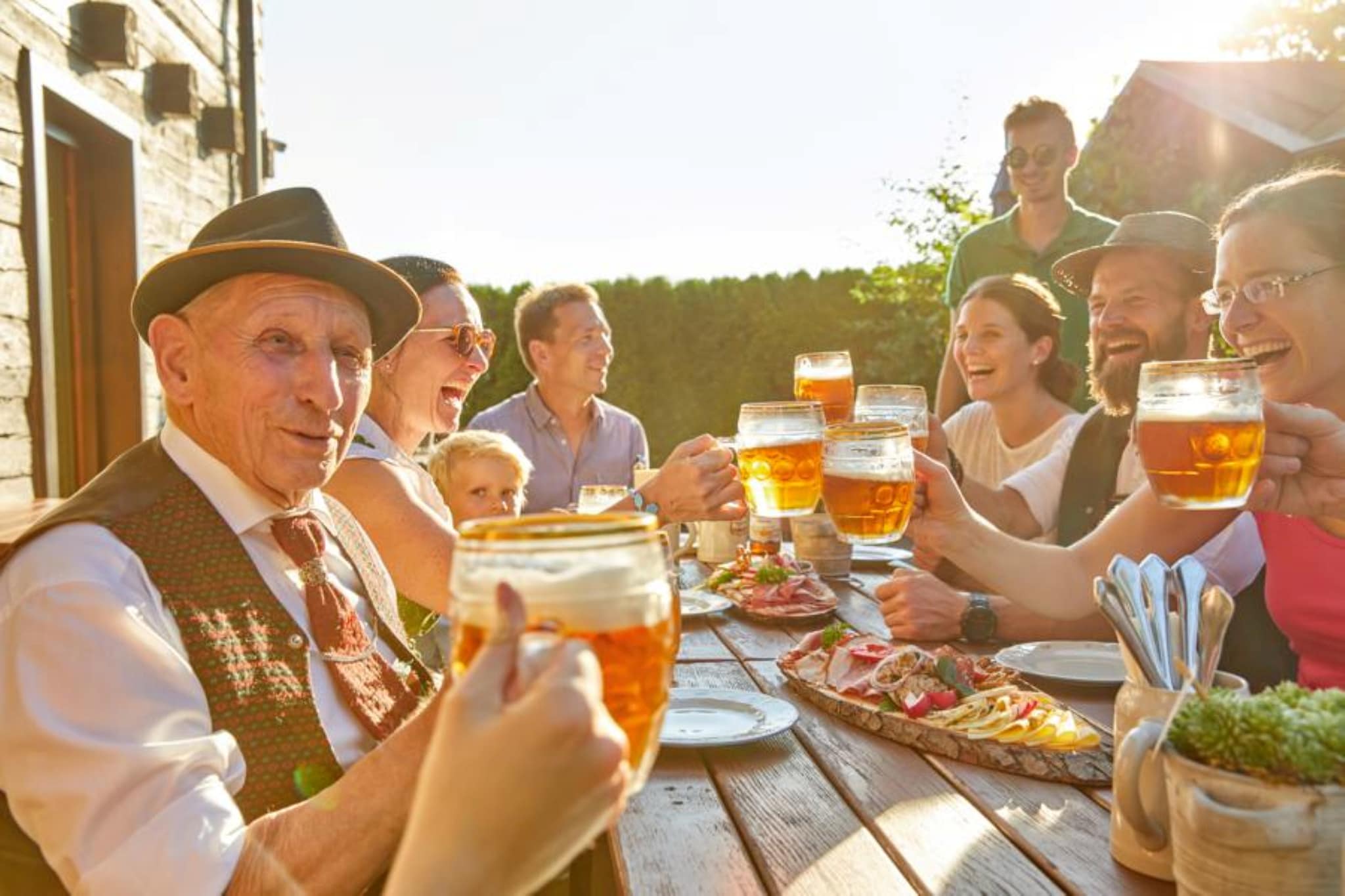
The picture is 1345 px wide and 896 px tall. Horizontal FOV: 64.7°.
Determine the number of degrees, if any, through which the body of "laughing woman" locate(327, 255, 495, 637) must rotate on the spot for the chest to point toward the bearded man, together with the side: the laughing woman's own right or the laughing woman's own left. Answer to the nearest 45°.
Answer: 0° — they already face them

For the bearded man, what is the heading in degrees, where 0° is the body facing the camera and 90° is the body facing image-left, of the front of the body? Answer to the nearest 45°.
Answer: approximately 45°

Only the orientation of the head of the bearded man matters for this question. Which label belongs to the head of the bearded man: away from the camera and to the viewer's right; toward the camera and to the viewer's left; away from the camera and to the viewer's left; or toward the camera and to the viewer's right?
toward the camera and to the viewer's left

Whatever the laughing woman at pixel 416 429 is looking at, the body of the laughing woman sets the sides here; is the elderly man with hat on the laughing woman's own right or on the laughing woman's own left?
on the laughing woman's own right

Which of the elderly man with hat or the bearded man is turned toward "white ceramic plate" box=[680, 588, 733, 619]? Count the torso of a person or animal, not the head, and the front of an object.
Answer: the bearded man

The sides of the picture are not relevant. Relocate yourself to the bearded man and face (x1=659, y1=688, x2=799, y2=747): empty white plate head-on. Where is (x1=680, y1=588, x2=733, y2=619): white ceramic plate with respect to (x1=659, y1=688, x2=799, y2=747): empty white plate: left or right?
right

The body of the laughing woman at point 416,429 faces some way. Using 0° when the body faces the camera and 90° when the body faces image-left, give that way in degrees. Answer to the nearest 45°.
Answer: approximately 270°

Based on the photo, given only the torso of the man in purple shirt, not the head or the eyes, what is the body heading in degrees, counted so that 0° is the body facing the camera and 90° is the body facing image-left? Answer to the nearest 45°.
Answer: approximately 315°

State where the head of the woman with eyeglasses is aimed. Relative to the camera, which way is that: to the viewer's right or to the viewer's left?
to the viewer's left

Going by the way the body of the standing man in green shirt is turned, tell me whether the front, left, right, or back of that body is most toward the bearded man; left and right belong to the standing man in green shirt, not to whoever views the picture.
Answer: front

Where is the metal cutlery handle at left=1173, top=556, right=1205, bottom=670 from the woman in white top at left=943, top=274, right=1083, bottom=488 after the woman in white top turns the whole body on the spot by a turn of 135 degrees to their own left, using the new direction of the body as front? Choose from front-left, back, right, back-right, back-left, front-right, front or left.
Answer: right

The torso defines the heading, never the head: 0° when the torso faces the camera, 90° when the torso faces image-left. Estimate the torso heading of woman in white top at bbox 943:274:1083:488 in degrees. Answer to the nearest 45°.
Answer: approximately 45°

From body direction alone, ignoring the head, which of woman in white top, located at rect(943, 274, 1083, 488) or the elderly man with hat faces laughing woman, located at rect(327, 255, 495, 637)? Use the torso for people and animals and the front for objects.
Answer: the woman in white top

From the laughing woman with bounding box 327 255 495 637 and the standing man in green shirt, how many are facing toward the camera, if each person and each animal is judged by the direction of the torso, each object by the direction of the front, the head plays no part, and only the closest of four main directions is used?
1

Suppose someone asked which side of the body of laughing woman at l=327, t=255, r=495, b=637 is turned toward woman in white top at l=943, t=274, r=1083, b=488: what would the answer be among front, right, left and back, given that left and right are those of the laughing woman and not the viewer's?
front

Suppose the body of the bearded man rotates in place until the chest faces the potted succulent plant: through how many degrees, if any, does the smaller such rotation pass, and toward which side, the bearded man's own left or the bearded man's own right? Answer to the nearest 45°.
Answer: approximately 45° to the bearded man's own left
